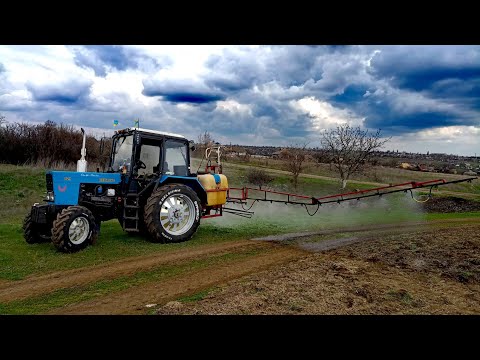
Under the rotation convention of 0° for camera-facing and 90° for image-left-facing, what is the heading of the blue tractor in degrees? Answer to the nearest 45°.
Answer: approximately 45°

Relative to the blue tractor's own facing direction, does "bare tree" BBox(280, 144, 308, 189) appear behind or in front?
behind
